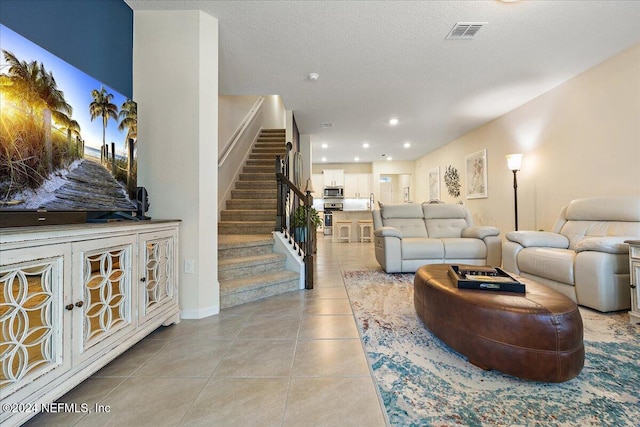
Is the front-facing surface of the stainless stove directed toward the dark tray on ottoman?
yes

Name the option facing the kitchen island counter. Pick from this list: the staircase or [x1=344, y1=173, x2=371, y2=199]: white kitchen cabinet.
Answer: the white kitchen cabinet

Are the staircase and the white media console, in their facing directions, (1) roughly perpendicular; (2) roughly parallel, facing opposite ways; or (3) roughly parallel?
roughly perpendicular

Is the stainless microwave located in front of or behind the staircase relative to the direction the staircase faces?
behind

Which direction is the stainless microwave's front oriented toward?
toward the camera

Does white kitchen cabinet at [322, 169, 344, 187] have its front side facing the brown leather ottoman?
yes

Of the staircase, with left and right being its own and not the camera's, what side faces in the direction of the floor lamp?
left

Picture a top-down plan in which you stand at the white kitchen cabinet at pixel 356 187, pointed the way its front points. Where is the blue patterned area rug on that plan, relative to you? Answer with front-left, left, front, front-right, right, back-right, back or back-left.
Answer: front

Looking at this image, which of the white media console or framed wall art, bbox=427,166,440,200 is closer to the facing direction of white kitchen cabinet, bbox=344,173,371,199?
the white media console

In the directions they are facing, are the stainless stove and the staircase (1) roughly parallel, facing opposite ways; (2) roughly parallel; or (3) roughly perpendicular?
roughly parallel

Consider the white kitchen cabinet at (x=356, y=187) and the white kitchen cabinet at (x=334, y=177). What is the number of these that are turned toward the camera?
2

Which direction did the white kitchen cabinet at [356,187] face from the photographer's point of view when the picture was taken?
facing the viewer

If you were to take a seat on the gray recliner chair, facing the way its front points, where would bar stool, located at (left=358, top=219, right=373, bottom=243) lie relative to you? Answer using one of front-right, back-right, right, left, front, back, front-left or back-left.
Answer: right

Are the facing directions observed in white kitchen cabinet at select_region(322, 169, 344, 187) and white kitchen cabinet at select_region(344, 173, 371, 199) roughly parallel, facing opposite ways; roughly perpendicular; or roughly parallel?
roughly parallel

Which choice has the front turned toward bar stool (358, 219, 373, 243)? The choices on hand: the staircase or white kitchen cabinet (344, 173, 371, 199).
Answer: the white kitchen cabinet

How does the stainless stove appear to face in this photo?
toward the camera

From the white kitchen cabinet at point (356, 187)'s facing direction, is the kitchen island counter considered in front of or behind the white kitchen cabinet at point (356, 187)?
in front
